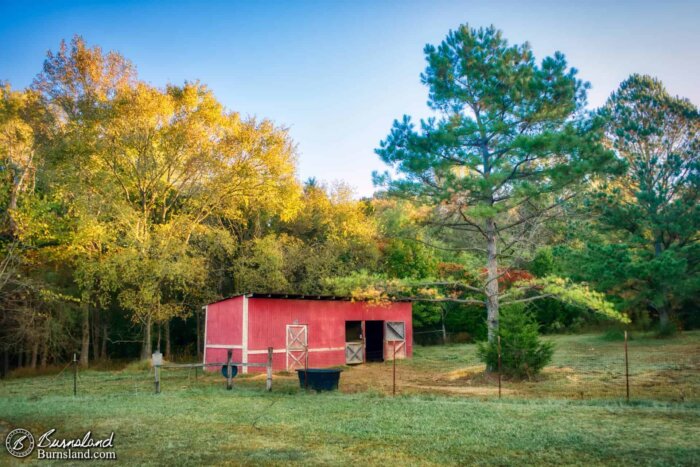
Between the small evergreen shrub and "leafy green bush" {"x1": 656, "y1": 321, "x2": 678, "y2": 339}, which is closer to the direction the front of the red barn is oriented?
the small evergreen shrub

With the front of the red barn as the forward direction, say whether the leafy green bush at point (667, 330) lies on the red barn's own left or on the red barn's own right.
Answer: on the red barn's own left

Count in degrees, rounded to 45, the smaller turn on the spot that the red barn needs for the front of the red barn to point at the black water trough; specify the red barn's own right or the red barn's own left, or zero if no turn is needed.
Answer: approximately 45° to the red barn's own right

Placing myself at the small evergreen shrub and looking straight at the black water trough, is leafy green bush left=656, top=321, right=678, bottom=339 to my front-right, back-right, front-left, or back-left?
back-right

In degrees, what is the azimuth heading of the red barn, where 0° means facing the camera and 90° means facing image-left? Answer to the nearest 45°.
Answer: approximately 315°
